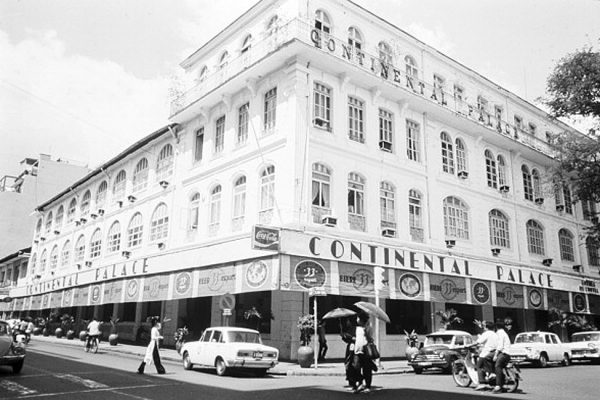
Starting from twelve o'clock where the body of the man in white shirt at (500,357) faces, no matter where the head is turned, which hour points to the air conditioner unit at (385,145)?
The air conditioner unit is roughly at 2 o'clock from the man in white shirt.

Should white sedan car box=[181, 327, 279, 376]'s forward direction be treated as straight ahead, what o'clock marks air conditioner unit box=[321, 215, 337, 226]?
The air conditioner unit is roughly at 3 o'clock from the white sedan car.

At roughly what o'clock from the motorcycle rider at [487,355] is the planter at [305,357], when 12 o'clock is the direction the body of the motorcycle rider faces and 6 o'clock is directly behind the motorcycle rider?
The planter is roughly at 1 o'clock from the motorcycle rider.

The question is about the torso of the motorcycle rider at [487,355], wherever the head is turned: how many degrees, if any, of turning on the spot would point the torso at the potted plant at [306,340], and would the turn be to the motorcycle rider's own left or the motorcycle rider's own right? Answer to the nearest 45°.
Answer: approximately 45° to the motorcycle rider's own right

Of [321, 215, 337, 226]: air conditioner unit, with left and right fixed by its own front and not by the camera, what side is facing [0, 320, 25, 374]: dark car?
right

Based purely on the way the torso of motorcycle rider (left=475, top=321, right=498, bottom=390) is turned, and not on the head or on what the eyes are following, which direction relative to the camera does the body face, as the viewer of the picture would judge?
to the viewer's left

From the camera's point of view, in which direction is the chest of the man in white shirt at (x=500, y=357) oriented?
to the viewer's left

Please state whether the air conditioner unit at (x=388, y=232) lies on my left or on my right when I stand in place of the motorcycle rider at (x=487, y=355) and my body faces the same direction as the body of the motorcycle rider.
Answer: on my right

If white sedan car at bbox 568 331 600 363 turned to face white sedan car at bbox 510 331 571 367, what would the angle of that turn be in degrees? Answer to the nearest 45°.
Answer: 0° — it already faces it

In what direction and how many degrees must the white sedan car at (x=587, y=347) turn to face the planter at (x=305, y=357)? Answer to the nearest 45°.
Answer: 0° — it already faces it

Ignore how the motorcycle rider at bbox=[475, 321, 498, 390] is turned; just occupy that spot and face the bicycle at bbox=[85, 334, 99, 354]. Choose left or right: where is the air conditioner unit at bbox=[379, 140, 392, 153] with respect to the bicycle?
right
